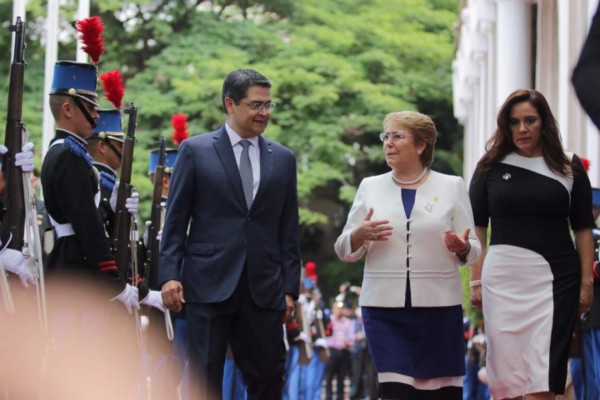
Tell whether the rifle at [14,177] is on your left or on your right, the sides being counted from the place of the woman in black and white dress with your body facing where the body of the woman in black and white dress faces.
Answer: on your right

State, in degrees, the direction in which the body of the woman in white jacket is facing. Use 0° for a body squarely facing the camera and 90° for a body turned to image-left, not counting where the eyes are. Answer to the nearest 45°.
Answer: approximately 0°

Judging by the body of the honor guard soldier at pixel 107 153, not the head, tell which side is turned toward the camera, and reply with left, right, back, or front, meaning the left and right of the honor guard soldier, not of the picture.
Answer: right

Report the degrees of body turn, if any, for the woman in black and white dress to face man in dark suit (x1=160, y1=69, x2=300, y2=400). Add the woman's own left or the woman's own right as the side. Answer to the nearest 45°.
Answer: approximately 45° to the woman's own right

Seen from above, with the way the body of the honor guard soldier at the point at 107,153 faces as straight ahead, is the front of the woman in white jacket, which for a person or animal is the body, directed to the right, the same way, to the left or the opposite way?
to the right

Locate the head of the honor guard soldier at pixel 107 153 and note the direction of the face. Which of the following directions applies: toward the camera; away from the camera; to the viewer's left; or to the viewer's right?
to the viewer's right

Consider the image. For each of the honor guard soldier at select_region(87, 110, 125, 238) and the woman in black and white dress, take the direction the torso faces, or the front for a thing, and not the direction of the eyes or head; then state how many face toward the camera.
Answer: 1

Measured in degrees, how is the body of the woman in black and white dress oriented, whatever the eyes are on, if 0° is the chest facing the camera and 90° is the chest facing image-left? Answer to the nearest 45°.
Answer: approximately 0°
